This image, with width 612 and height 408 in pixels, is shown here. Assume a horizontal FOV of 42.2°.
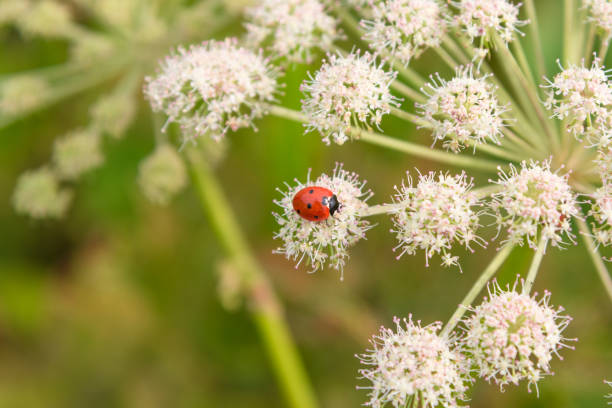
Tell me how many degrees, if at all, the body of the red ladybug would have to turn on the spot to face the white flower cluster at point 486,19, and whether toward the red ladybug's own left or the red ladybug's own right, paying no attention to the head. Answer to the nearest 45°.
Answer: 0° — it already faces it

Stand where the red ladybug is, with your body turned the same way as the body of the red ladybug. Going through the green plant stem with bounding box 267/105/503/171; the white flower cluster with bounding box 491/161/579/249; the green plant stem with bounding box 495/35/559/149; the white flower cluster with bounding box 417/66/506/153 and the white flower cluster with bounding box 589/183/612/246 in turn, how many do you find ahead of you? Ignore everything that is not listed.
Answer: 5

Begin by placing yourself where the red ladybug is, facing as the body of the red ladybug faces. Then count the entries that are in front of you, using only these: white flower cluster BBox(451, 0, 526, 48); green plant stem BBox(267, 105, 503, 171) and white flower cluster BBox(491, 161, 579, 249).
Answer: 3

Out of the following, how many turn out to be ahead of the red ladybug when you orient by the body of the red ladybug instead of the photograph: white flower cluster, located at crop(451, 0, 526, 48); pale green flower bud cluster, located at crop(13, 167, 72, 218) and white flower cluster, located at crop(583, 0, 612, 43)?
2

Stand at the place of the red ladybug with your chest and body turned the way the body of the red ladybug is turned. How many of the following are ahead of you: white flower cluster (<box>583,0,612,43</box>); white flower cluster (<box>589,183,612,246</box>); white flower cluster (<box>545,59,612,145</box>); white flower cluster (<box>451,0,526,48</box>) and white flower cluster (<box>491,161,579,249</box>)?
5

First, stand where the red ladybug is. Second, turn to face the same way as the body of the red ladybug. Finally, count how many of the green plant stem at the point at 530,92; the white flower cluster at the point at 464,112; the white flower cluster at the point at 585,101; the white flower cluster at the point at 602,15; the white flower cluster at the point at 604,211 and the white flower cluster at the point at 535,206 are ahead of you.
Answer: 6

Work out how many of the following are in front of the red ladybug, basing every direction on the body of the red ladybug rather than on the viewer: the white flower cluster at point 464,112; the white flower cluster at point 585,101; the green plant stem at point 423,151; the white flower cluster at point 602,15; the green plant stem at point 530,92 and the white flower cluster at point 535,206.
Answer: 6

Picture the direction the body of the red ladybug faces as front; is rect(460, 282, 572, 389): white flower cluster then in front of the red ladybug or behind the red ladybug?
in front

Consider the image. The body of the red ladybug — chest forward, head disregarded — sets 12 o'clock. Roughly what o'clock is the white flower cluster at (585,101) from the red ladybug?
The white flower cluster is roughly at 12 o'clock from the red ladybug.

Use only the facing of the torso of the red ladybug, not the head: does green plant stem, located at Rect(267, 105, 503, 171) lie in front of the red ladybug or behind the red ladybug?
in front

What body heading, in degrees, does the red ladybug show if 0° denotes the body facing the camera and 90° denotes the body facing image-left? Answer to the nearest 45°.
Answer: approximately 270°

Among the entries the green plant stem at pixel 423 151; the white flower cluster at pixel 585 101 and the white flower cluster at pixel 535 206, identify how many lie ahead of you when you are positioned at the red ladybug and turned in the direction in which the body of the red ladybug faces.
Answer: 3

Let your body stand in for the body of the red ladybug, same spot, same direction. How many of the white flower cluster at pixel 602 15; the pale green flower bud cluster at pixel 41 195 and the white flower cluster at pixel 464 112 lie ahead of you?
2
